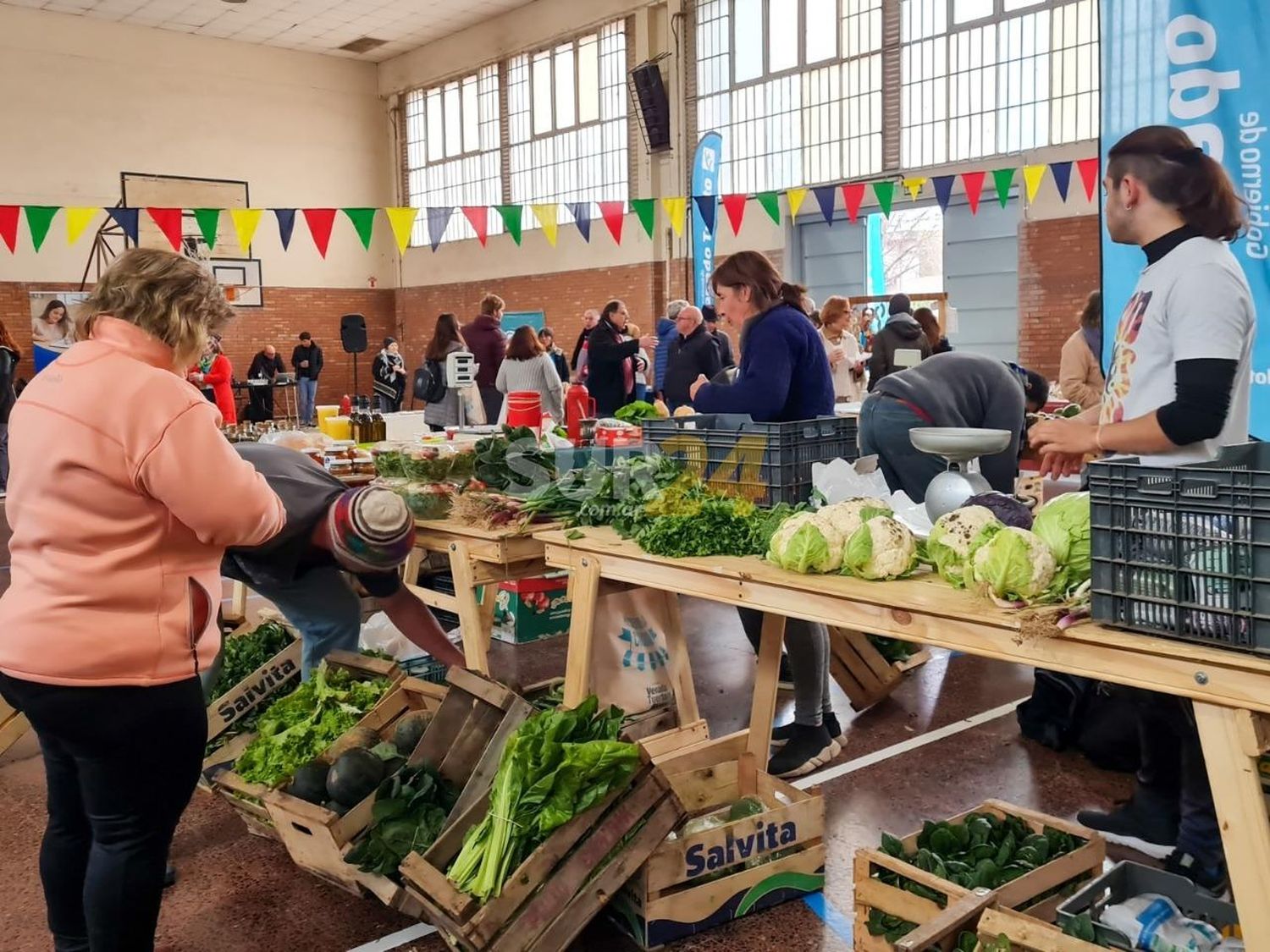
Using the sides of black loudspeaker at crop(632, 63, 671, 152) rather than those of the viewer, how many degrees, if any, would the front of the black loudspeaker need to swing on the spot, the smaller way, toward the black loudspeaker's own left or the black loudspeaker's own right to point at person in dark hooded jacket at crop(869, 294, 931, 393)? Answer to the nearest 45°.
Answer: approximately 45° to the black loudspeaker's own left

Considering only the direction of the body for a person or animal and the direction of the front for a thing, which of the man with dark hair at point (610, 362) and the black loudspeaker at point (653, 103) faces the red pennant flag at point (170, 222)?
the black loudspeaker

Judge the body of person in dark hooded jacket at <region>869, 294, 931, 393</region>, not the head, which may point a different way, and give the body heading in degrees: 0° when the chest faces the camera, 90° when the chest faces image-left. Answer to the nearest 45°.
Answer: approximately 180°

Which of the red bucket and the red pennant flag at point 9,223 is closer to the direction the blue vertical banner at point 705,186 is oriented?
the red bucket

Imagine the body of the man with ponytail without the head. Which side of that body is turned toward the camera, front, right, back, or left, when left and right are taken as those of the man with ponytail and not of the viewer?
left

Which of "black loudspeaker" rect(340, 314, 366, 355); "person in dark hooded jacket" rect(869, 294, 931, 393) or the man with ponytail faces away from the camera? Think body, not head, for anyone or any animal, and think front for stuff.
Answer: the person in dark hooded jacket

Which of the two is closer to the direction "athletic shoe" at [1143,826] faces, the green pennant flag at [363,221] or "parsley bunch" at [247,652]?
the parsley bunch

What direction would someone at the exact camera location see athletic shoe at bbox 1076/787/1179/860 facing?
facing to the left of the viewer

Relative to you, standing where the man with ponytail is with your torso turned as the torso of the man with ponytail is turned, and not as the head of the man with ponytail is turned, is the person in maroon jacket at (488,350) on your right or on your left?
on your right

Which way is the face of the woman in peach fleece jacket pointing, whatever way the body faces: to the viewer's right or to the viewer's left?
to the viewer's right

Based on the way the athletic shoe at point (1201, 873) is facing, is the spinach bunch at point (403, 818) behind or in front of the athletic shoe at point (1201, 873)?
in front

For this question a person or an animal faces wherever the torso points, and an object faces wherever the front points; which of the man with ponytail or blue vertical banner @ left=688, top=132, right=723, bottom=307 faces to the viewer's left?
the man with ponytail

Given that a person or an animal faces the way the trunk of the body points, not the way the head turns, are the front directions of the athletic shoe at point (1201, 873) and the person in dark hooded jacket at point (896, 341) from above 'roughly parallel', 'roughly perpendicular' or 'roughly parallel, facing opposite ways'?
roughly perpendicular
